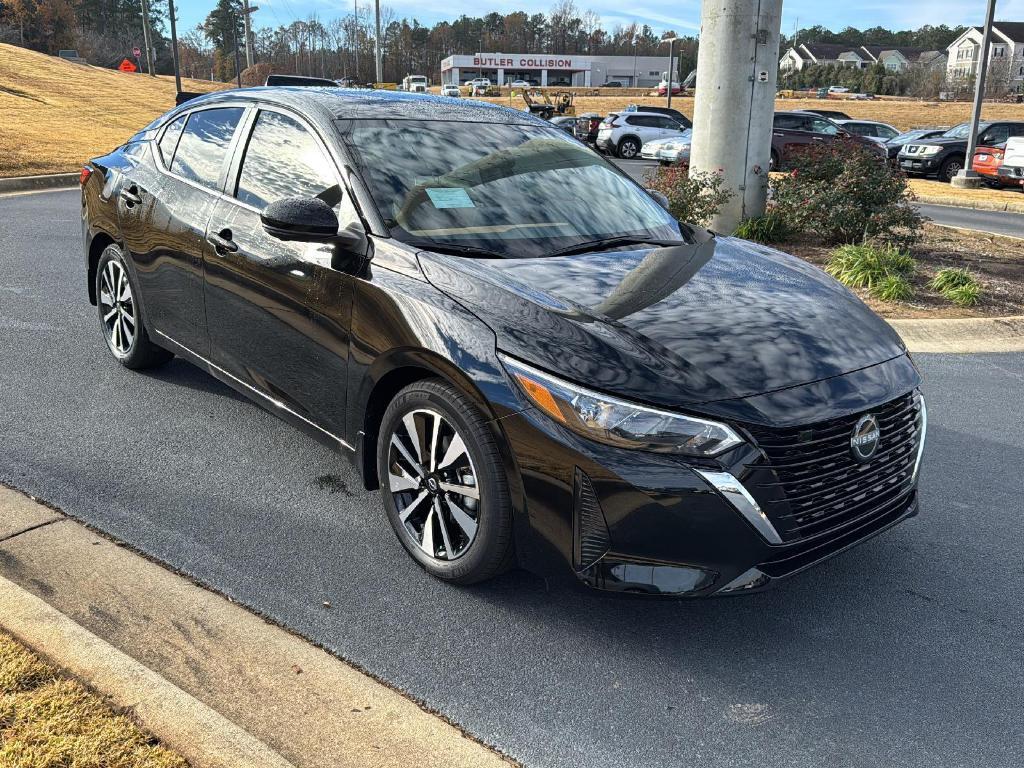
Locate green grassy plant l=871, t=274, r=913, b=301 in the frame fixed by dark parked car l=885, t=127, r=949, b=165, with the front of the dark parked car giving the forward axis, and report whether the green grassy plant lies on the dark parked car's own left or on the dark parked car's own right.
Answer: on the dark parked car's own left

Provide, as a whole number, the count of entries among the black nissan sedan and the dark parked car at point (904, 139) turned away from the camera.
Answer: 0

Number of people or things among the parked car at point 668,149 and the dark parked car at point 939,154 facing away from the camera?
0

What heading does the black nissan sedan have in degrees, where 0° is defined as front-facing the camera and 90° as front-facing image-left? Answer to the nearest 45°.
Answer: approximately 315°

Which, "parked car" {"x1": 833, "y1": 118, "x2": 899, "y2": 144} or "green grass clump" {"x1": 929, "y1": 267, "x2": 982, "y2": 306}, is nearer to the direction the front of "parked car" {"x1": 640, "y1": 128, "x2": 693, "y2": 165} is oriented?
the green grass clump

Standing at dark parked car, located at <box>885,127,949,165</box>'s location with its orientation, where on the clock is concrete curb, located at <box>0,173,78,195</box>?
The concrete curb is roughly at 12 o'clock from the dark parked car.

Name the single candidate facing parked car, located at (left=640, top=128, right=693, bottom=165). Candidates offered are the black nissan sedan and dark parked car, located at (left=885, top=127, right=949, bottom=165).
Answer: the dark parked car

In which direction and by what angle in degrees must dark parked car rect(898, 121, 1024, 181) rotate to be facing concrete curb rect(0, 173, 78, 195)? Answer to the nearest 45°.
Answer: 0° — it already faces it

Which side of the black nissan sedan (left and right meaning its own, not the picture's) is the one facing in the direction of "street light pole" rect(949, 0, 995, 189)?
left

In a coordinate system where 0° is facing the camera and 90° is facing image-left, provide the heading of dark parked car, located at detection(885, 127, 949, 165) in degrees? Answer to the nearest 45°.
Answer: approximately 45°

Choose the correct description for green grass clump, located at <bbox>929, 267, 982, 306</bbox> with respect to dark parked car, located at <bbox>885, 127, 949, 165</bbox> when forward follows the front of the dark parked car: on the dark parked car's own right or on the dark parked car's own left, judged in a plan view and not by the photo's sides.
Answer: on the dark parked car's own left
